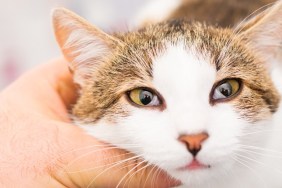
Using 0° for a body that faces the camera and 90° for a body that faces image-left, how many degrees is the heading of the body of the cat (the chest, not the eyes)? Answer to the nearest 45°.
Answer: approximately 0°
